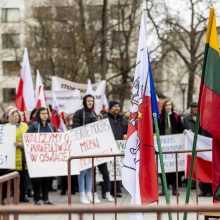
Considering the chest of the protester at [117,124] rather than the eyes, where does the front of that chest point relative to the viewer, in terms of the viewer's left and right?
facing the viewer and to the right of the viewer

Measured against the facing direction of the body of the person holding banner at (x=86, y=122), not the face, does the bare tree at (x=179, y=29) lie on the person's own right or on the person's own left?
on the person's own left

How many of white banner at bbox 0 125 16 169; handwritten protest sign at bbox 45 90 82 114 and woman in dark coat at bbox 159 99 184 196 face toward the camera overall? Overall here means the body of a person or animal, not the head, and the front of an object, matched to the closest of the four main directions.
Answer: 3

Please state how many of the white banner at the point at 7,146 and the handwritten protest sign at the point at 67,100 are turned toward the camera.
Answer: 2

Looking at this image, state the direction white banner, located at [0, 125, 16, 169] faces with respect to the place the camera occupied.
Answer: facing the viewer

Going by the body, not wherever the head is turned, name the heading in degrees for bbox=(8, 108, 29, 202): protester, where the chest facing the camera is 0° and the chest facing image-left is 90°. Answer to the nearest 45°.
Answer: approximately 315°

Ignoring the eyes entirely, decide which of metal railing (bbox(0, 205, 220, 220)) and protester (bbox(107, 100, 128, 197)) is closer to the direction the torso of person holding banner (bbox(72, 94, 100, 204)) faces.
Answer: the metal railing
